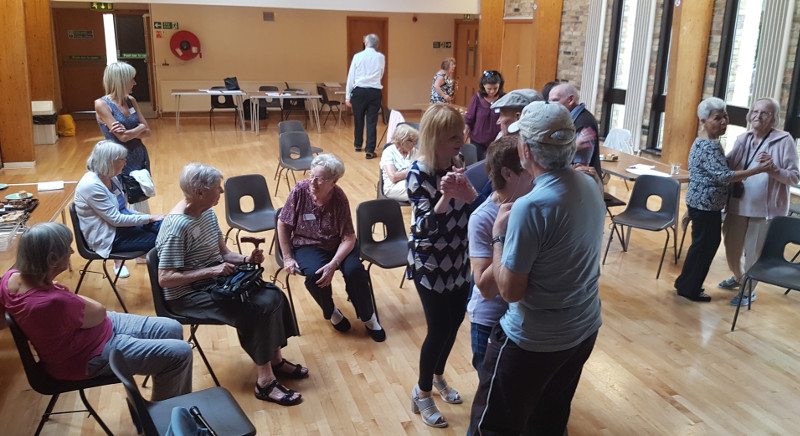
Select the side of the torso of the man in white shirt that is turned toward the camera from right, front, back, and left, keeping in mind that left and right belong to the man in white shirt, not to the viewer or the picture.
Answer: back

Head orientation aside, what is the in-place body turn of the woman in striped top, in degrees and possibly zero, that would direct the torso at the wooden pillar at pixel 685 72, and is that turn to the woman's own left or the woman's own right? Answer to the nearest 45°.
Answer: approximately 45° to the woman's own left

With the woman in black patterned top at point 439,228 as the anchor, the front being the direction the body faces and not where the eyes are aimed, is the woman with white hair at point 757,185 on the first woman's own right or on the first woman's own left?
on the first woman's own left

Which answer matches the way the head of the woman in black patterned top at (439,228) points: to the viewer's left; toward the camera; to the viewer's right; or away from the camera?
to the viewer's right

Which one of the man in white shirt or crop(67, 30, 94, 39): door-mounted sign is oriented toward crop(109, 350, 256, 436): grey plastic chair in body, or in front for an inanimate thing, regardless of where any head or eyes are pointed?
the door-mounted sign

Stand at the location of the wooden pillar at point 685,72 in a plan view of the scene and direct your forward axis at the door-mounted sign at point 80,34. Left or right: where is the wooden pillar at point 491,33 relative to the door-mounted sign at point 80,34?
right

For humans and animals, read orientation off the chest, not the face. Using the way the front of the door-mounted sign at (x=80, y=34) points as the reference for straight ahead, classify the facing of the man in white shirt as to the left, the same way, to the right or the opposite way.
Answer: the opposite way

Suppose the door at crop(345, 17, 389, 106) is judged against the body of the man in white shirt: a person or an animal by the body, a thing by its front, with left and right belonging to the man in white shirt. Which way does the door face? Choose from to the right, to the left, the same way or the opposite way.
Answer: the opposite way

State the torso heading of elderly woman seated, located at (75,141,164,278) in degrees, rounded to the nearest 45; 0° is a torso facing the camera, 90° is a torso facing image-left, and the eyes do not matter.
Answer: approximately 270°

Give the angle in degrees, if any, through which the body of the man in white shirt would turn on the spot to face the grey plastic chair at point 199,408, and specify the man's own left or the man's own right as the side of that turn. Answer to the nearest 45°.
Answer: approximately 180°
